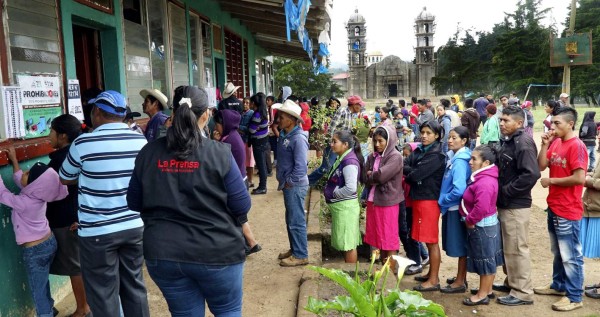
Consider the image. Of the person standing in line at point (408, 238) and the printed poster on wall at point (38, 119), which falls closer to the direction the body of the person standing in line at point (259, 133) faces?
the printed poster on wall

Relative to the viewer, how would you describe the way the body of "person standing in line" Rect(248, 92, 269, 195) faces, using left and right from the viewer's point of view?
facing to the left of the viewer

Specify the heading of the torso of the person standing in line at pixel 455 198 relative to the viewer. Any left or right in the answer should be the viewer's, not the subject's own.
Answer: facing to the left of the viewer

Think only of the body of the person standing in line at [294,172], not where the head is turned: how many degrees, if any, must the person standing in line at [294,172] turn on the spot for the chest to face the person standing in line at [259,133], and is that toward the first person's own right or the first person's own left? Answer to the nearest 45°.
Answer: approximately 90° to the first person's own right

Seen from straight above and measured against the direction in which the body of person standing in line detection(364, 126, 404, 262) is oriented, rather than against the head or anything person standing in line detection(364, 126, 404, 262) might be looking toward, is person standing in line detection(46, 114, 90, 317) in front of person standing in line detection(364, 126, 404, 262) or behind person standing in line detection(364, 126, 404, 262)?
in front

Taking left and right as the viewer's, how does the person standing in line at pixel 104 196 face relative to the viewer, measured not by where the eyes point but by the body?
facing away from the viewer and to the left of the viewer

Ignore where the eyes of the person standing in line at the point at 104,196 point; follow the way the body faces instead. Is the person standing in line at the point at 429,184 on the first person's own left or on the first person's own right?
on the first person's own right

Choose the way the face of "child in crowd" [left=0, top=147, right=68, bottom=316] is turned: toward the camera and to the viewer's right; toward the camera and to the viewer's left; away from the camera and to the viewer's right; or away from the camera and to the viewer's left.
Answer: away from the camera and to the viewer's left

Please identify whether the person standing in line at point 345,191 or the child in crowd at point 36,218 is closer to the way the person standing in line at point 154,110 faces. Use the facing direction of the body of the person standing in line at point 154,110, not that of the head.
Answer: the child in crowd

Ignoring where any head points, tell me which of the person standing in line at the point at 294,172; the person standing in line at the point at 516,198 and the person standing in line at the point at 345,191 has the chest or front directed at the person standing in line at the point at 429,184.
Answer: the person standing in line at the point at 516,198

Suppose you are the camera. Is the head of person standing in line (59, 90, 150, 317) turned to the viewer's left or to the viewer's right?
to the viewer's left

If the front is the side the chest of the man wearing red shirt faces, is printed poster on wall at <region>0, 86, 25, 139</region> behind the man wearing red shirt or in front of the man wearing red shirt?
in front

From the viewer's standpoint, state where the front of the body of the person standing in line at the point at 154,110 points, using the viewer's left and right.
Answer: facing to the left of the viewer

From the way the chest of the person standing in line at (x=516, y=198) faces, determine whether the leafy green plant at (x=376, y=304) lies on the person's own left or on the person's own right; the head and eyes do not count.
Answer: on the person's own left
